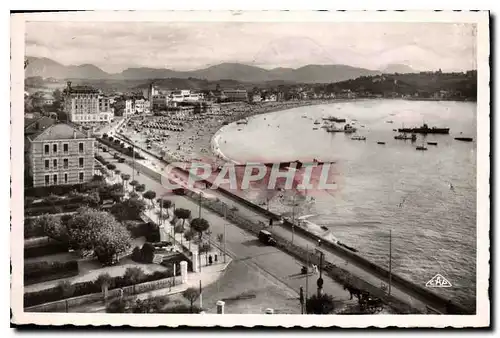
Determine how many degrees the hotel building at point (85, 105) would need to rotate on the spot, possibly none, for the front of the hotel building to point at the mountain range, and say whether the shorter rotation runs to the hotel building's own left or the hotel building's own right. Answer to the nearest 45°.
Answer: approximately 180°
